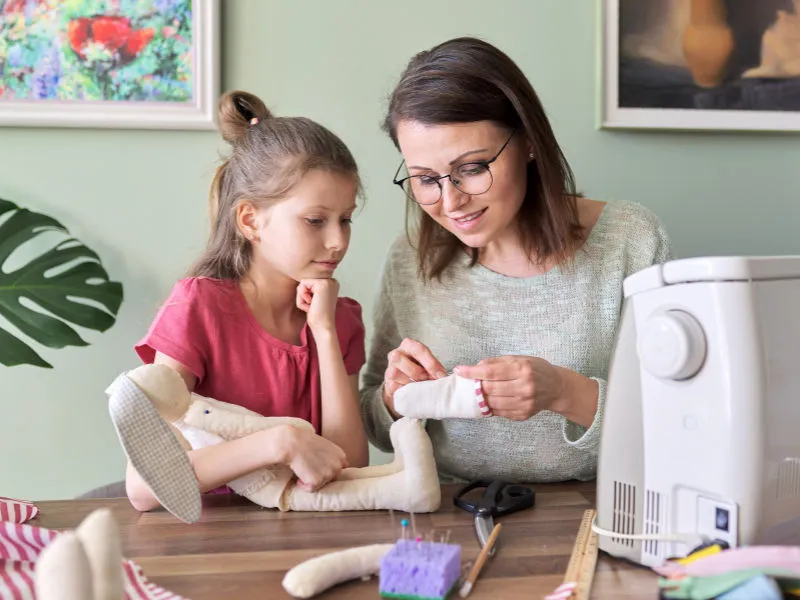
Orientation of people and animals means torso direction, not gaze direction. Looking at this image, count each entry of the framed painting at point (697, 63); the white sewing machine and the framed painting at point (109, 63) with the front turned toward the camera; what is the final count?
2

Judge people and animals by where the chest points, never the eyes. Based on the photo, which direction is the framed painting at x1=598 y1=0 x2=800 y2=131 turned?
toward the camera

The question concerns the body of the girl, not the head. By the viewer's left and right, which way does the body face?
facing the viewer and to the right of the viewer

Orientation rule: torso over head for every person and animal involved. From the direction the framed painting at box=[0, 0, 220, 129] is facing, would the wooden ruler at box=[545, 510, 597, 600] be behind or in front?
in front

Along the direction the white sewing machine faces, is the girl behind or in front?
in front

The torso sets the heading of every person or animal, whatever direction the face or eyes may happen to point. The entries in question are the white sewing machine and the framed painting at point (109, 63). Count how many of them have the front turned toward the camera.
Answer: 1

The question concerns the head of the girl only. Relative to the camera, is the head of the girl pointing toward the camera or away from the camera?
toward the camera

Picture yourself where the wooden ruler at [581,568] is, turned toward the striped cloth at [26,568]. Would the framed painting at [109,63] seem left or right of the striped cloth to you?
right

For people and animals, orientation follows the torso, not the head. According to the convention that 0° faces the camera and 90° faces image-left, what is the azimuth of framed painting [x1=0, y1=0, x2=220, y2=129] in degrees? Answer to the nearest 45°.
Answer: approximately 0°

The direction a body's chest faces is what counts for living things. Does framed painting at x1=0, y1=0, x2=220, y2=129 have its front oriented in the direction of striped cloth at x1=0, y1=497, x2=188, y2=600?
yes

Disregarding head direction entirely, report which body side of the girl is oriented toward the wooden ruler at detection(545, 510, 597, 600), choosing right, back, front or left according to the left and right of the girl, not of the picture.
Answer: front

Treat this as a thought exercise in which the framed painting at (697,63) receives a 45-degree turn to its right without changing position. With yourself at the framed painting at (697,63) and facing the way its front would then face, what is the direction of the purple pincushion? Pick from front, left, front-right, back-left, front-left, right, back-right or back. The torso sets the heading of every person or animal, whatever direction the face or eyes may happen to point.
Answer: front-left

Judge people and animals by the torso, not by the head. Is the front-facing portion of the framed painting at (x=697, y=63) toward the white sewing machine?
yes

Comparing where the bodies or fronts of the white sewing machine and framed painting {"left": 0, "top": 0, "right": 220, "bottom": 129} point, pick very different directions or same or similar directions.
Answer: very different directions

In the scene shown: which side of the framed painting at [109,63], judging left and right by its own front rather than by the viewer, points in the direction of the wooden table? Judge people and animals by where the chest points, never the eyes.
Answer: front

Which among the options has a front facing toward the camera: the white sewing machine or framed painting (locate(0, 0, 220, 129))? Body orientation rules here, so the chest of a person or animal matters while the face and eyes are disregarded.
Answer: the framed painting

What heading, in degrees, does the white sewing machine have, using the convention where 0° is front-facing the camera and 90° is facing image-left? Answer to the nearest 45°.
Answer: approximately 135°
